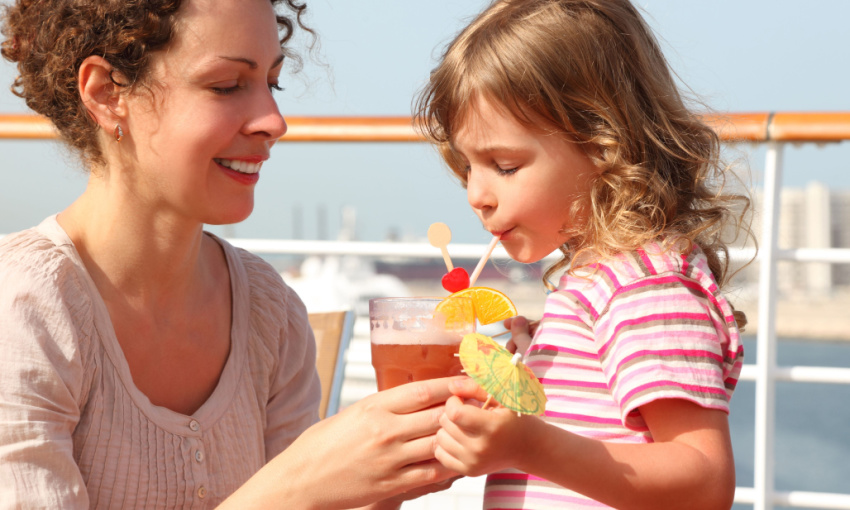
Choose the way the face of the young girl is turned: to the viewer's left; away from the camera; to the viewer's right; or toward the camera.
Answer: to the viewer's left

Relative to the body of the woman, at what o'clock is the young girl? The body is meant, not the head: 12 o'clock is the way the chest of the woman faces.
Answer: The young girl is roughly at 11 o'clock from the woman.

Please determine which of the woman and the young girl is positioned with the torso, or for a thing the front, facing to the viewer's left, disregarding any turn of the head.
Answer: the young girl

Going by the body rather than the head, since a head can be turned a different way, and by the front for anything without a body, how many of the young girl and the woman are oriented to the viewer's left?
1

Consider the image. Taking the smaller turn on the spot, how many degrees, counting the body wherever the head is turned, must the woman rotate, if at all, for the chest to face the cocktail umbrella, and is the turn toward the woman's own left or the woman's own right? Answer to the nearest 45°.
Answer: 0° — they already face it

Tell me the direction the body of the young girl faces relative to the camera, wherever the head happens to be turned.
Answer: to the viewer's left

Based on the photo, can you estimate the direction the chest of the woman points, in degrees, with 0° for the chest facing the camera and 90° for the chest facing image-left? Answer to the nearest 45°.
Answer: approximately 315°
